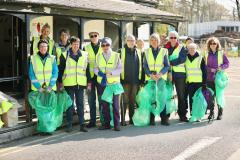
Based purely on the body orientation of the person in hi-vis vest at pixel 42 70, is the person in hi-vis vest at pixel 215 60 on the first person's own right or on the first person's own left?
on the first person's own left

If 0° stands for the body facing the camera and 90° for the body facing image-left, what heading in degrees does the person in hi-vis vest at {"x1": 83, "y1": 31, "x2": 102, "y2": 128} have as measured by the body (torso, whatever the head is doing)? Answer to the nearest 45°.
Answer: approximately 0°

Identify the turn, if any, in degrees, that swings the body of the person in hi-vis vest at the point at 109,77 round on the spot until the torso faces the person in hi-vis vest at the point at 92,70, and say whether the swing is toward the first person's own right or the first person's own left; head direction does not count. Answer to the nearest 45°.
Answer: approximately 135° to the first person's own right

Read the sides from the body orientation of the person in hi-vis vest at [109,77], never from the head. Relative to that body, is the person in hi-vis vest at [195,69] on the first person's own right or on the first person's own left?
on the first person's own left

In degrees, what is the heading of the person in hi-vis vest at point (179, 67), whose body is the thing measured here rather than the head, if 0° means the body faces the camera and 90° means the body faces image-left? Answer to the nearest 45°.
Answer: approximately 45°

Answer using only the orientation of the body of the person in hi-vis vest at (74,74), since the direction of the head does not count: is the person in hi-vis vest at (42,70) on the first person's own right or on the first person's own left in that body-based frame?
on the first person's own right

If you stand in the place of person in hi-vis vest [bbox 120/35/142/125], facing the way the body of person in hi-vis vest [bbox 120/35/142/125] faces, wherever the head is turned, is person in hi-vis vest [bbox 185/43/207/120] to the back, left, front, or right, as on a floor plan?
left
